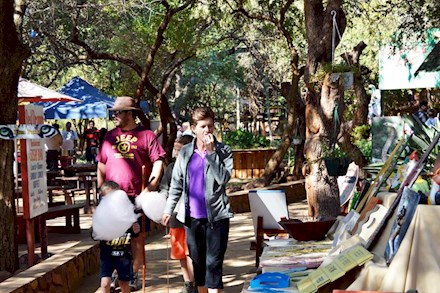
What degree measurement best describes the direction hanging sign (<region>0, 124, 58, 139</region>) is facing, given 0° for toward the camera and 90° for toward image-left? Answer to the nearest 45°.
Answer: approximately 0°

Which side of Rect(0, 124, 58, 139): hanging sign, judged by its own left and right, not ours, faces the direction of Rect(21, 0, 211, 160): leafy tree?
back

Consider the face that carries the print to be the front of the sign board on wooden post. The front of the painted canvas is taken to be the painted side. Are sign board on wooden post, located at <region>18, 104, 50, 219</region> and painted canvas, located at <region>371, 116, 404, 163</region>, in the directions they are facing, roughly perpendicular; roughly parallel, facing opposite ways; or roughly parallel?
roughly perpendicular

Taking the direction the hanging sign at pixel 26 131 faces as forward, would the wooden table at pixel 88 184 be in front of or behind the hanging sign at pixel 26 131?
behind

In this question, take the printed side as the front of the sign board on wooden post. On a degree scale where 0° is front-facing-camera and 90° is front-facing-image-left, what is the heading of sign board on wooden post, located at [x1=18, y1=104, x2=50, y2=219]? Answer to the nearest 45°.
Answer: approximately 315°

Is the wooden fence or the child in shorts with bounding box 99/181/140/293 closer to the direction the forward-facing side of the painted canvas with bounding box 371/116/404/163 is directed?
the child in shorts

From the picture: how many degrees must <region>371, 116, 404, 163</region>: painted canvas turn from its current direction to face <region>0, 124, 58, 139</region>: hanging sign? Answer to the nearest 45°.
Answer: approximately 45° to its right
